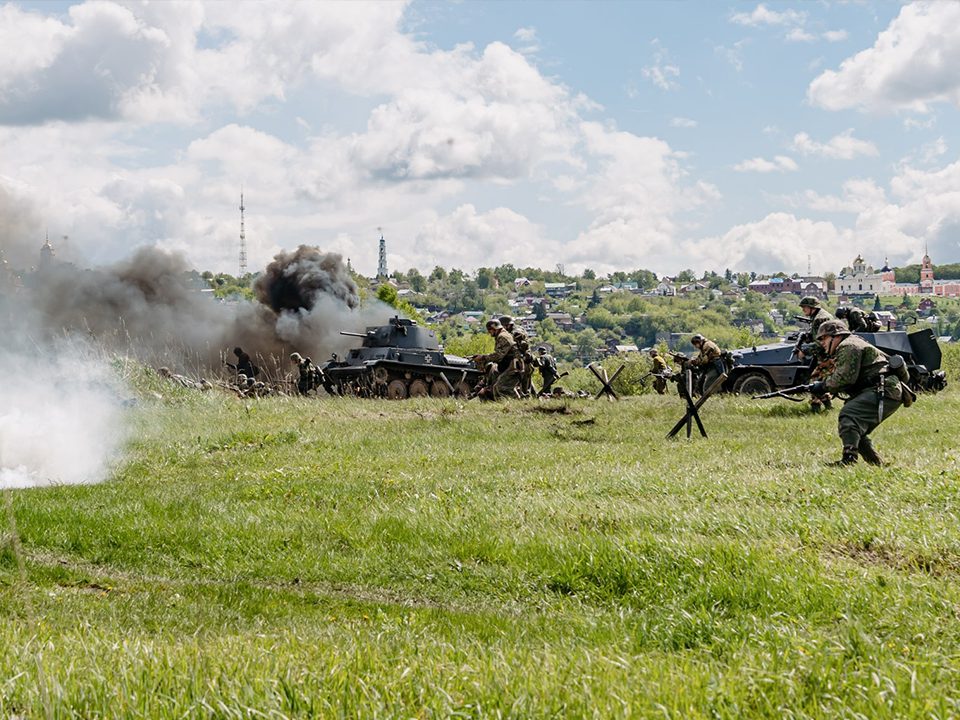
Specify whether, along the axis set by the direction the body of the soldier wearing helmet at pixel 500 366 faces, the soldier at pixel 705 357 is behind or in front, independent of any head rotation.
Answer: behind

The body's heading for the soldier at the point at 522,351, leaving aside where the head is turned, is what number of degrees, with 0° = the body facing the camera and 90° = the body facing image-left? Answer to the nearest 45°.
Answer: approximately 90°

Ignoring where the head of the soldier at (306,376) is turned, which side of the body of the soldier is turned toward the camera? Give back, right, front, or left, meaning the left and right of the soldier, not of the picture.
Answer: left

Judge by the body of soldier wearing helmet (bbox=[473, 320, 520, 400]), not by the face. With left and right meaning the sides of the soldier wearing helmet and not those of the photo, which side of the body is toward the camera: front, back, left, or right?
left

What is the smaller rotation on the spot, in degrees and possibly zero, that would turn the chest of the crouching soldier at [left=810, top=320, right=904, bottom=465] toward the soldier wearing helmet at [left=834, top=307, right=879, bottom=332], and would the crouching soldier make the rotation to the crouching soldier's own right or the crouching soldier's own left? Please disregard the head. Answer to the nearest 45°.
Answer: approximately 90° to the crouching soldier's own right

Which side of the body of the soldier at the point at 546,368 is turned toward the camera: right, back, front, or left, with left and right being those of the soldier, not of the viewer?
left

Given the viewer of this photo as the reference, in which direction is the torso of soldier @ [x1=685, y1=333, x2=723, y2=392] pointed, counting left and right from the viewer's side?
facing to the left of the viewer

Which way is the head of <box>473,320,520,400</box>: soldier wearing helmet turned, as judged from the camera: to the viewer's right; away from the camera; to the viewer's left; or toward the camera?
to the viewer's left

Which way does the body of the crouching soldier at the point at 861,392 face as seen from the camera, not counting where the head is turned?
to the viewer's left
